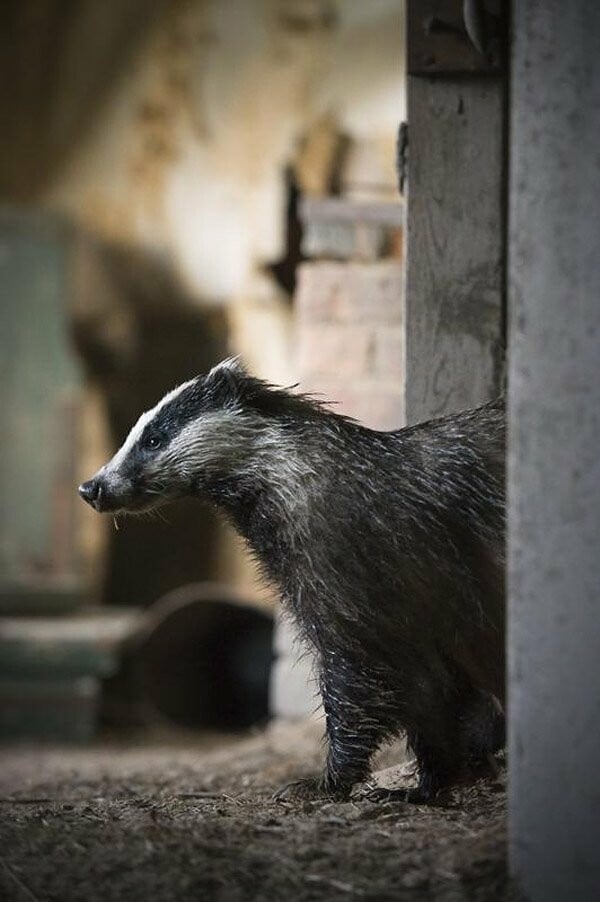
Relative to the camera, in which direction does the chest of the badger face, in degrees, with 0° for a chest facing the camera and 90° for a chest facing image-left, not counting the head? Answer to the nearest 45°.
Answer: approximately 90°

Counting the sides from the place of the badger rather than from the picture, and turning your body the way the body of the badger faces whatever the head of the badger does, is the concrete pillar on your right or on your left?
on your left
